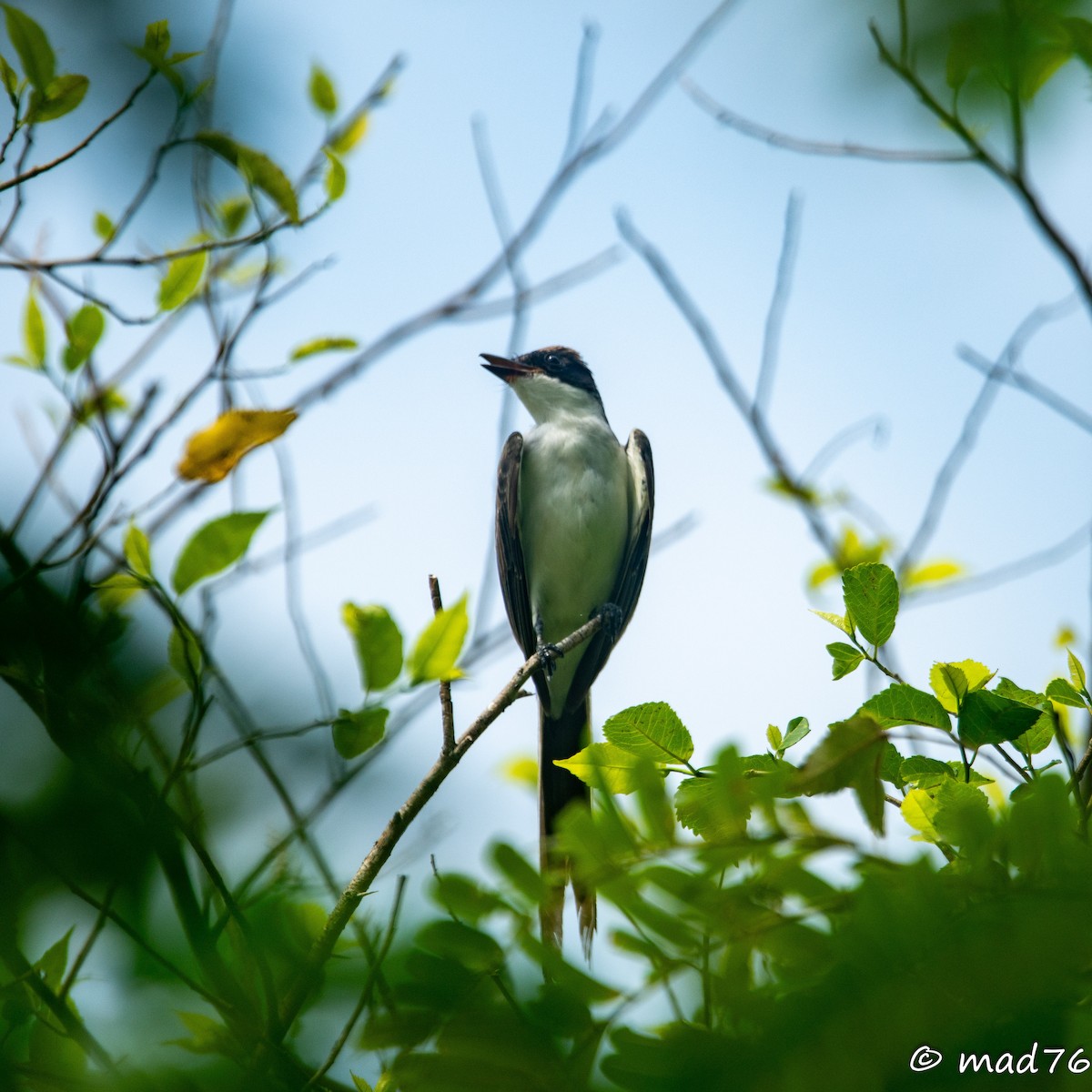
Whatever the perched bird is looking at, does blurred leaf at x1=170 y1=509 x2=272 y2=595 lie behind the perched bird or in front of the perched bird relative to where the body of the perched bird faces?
in front

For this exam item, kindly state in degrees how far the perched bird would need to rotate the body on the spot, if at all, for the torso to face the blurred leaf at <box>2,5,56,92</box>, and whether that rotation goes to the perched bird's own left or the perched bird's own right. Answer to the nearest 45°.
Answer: approximately 90° to the perched bird's own right

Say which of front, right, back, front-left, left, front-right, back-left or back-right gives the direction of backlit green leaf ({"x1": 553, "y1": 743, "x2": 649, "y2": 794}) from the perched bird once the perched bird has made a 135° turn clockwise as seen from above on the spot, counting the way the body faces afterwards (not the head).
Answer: back-left

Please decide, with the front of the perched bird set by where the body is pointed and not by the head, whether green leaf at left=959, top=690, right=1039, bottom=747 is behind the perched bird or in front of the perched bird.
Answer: in front

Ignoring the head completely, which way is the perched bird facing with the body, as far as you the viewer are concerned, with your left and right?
facing the viewer
